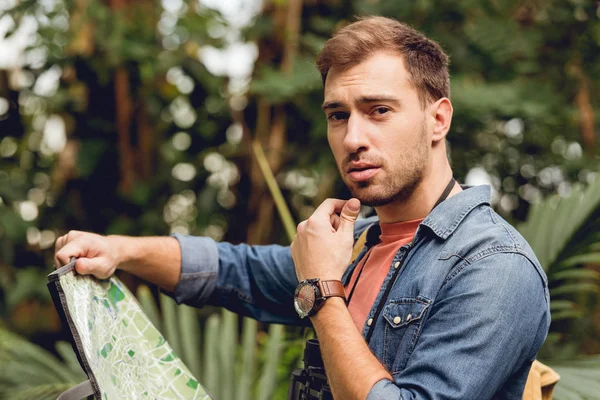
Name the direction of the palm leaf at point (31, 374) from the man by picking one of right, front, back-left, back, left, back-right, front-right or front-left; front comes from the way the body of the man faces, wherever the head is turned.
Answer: right

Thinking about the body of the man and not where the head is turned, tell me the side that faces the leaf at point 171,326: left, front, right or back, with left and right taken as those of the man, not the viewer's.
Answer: right

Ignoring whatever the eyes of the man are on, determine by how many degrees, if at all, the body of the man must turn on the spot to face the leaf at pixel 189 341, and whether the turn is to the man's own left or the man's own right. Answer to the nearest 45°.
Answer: approximately 90° to the man's own right

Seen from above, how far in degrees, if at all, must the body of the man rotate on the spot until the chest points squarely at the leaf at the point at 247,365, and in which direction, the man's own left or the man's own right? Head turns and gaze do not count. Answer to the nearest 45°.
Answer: approximately 90° to the man's own right

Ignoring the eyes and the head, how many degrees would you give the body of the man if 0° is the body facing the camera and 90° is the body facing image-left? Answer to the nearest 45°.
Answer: approximately 45°

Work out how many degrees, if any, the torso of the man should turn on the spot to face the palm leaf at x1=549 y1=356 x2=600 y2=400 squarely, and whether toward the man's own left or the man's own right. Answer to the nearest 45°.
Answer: approximately 180°

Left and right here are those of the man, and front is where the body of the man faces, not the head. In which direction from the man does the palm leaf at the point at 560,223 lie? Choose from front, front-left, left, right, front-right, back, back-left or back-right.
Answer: back

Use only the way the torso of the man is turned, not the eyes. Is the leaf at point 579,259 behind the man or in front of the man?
behind
